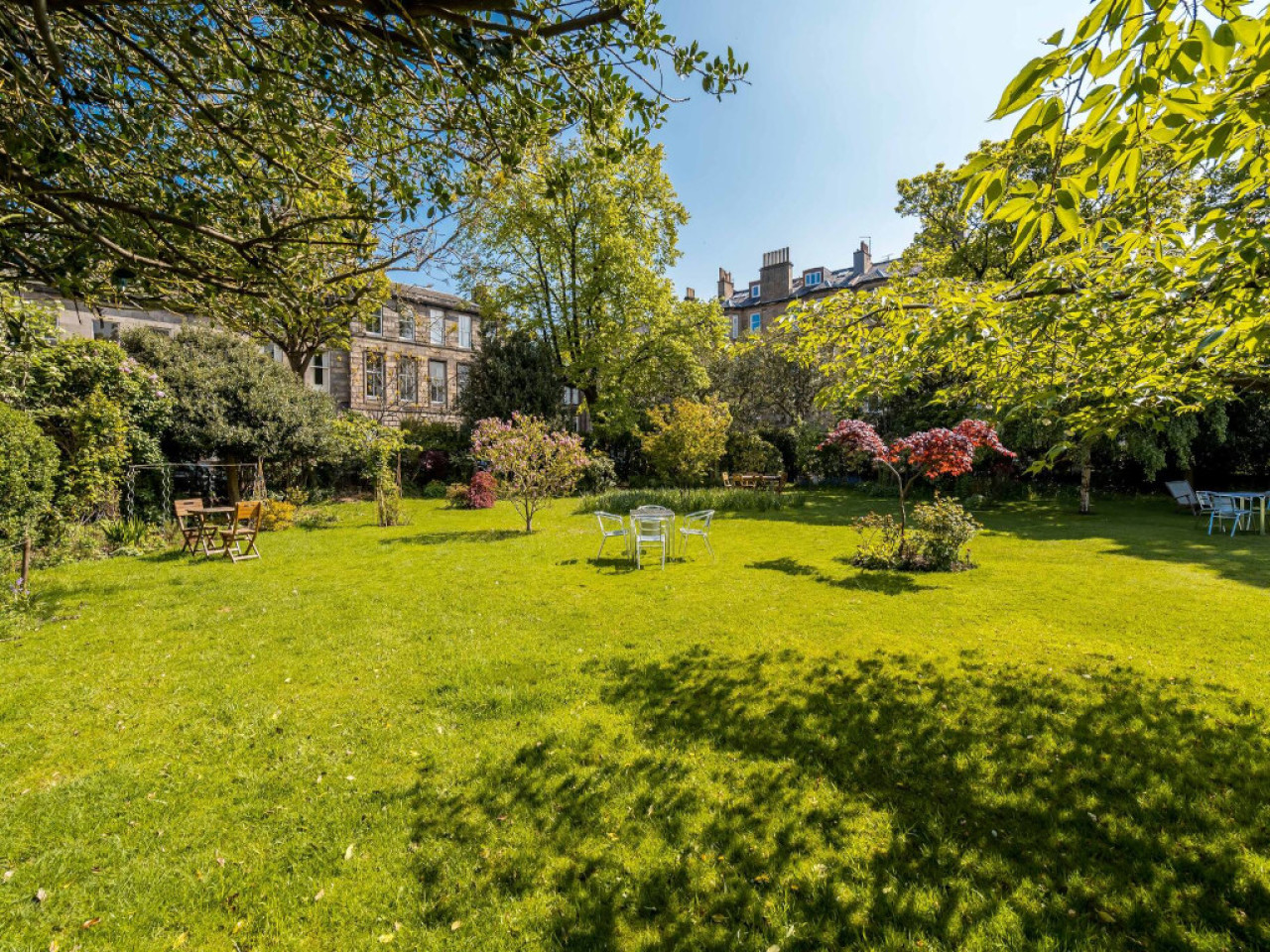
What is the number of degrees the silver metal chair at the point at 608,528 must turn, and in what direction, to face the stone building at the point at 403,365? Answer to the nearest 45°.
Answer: approximately 135° to its left

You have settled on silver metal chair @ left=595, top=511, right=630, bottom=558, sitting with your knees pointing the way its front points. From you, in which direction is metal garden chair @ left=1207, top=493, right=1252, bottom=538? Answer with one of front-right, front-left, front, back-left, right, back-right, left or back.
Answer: front

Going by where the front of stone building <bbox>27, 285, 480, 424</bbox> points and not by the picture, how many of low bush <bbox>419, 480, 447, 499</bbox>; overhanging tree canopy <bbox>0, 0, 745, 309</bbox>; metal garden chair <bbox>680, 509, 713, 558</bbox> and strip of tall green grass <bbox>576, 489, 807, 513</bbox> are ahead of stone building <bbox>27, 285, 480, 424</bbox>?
4

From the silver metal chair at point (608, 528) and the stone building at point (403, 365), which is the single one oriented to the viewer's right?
the silver metal chair

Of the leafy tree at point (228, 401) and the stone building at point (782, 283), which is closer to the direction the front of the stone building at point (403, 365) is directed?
the leafy tree

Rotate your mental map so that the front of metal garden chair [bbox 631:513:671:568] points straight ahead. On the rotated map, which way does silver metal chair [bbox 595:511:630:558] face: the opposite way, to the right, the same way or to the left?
to the right

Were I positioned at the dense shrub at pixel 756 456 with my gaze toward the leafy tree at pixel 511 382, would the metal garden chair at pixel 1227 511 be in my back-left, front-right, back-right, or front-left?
back-left

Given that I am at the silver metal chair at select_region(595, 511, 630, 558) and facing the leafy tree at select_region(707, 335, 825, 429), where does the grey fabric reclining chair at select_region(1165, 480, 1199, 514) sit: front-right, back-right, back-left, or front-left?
front-right

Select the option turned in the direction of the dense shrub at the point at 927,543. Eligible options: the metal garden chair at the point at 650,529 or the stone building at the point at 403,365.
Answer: the stone building

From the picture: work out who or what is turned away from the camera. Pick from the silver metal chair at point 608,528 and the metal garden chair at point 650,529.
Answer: the metal garden chair

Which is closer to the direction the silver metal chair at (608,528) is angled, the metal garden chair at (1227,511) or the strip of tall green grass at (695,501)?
the metal garden chair

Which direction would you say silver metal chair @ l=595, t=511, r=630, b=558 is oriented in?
to the viewer's right

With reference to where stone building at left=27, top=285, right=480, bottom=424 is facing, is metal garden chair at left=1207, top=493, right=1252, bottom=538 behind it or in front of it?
in front

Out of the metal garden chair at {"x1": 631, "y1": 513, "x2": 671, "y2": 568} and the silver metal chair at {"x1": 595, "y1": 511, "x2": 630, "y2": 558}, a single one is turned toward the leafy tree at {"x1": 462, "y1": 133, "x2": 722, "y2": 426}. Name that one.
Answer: the metal garden chair

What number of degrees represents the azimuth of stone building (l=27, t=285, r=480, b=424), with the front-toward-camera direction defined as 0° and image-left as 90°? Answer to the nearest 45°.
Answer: approximately 0°

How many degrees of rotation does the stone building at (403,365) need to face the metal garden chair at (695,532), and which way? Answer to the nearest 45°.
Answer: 0° — it already faces it

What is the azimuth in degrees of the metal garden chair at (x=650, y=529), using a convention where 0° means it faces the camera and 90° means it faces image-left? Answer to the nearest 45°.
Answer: approximately 180°
